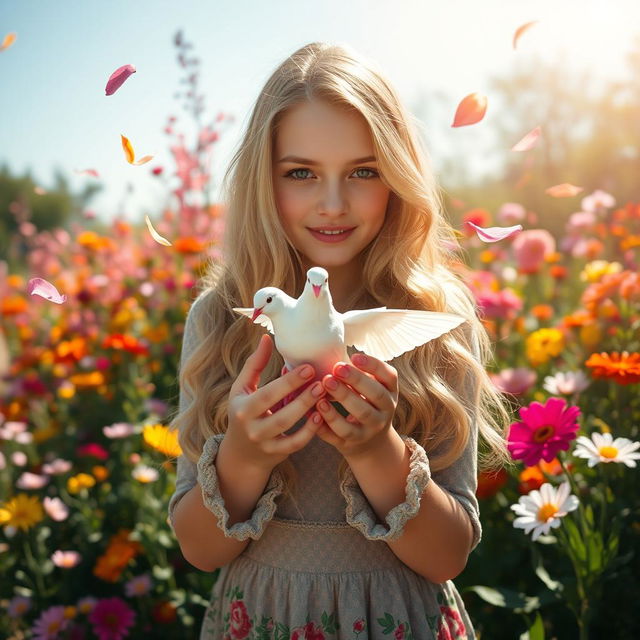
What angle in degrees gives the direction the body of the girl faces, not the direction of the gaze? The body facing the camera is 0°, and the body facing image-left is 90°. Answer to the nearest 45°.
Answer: approximately 0°

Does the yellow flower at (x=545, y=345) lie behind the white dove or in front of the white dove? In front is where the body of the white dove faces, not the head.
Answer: behind

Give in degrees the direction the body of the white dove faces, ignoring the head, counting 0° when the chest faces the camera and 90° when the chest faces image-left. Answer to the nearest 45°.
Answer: approximately 45°

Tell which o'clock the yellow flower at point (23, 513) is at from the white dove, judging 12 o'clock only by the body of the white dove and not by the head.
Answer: The yellow flower is roughly at 3 o'clock from the white dove.

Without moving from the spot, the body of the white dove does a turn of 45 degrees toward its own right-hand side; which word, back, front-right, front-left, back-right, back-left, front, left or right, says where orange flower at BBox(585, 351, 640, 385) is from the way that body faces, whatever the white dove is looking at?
back-right
